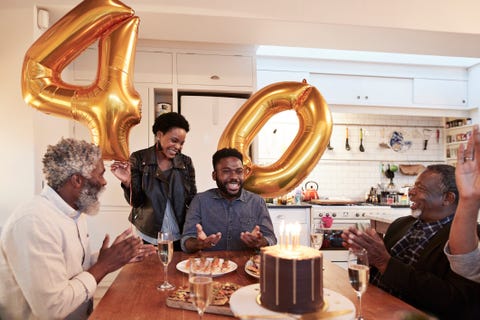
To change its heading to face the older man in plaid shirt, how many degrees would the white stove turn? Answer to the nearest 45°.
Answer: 0° — it already faces them

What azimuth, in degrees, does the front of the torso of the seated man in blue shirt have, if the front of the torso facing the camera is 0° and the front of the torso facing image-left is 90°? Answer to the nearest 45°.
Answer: approximately 0°

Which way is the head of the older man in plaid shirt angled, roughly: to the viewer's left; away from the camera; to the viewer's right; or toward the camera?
to the viewer's left

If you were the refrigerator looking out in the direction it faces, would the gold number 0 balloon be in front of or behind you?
in front

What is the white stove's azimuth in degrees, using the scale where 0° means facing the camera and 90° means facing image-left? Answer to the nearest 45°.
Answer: approximately 0°

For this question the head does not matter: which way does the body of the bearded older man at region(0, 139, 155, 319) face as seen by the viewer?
to the viewer's right

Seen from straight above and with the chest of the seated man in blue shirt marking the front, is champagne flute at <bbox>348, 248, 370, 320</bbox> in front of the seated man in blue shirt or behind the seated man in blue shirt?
in front

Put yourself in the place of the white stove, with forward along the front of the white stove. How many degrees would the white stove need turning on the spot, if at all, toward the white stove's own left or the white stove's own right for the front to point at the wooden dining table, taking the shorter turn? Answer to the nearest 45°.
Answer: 0° — it already faces it

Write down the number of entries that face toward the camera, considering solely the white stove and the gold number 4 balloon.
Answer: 2

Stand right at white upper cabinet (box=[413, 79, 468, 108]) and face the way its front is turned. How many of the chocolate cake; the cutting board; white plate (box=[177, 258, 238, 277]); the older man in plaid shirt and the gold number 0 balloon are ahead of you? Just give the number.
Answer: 5
